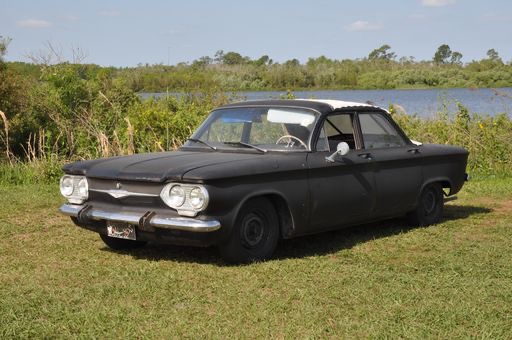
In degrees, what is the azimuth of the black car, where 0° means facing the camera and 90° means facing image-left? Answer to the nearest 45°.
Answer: approximately 45°
